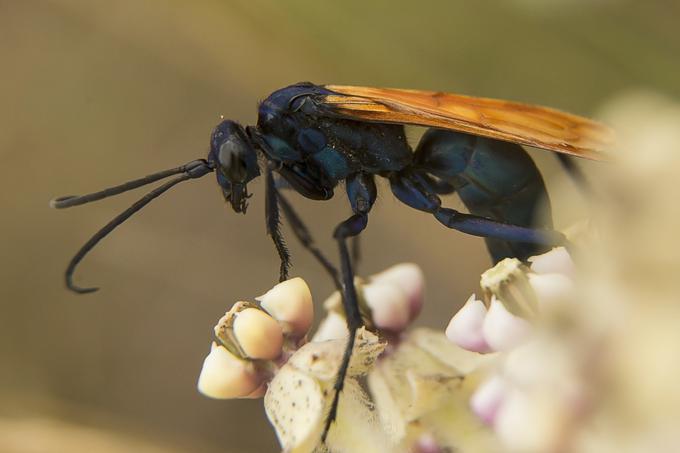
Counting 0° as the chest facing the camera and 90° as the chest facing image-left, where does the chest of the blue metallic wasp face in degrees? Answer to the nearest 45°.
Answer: approximately 90°
